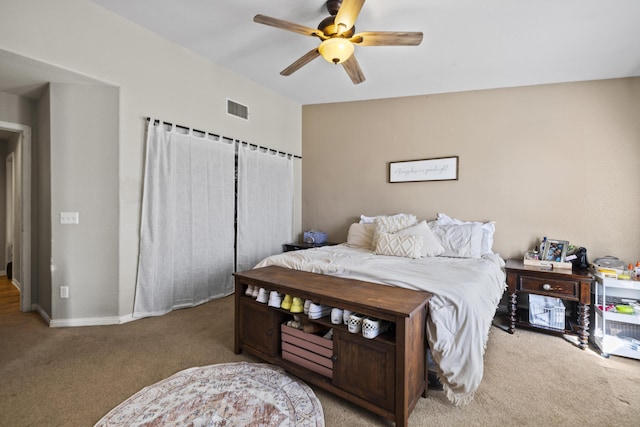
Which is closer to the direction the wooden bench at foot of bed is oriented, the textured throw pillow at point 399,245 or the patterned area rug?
the patterned area rug

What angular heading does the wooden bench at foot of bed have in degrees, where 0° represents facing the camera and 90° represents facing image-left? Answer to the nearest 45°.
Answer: approximately 45°

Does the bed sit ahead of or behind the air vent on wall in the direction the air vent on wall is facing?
ahead

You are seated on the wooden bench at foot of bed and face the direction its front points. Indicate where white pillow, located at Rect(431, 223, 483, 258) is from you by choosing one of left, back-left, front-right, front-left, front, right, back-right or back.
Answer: back

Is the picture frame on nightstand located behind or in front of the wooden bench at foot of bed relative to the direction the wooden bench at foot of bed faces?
behind

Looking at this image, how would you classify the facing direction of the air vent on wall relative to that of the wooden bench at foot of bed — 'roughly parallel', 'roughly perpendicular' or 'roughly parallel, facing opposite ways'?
roughly perpendicular

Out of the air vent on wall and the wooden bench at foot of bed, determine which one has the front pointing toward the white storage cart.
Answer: the air vent on wall

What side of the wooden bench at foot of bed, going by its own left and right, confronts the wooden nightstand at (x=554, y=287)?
back

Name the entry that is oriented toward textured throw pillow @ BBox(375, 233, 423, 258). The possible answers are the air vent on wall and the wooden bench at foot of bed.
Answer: the air vent on wall

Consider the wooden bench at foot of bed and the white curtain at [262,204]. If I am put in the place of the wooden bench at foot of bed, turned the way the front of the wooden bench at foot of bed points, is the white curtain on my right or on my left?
on my right

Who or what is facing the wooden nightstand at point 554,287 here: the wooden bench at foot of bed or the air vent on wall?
the air vent on wall

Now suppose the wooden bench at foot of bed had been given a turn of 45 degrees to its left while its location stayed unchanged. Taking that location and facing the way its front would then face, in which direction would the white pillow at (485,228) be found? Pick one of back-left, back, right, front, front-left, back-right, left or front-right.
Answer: back-left

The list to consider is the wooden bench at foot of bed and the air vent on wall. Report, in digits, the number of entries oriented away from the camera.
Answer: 0

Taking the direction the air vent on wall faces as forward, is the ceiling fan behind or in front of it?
in front

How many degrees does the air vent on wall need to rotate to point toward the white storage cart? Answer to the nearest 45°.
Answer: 0° — it already faces it
